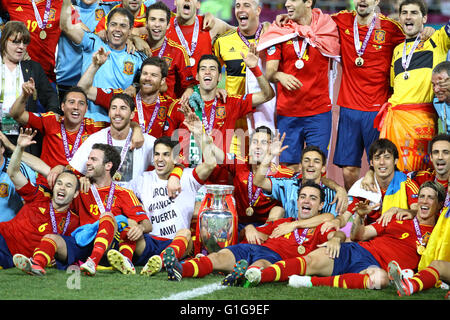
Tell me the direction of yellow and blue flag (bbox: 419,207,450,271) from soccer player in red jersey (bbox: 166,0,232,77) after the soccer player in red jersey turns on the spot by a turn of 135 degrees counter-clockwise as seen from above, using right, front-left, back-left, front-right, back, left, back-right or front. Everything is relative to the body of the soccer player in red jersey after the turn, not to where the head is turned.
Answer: right

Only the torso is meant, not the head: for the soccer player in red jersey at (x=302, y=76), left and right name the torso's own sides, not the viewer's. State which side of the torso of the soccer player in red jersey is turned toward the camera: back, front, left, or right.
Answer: front

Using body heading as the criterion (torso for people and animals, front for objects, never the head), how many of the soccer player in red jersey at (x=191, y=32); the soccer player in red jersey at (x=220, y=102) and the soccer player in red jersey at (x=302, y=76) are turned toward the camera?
3

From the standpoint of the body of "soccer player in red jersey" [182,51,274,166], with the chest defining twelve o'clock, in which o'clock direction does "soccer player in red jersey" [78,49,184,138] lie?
"soccer player in red jersey" [78,49,184,138] is roughly at 3 o'clock from "soccer player in red jersey" [182,51,274,166].

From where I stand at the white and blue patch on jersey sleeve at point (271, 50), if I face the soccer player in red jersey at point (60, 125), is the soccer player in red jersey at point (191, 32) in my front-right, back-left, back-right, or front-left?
front-right

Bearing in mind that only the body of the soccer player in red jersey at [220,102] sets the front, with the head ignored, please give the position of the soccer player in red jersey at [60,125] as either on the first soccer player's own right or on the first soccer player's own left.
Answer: on the first soccer player's own right

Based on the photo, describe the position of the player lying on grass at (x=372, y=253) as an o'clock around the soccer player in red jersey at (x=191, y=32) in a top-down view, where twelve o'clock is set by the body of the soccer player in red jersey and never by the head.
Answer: The player lying on grass is roughly at 11 o'clock from the soccer player in red jersey.

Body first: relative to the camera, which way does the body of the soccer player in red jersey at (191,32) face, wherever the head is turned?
toward the camera

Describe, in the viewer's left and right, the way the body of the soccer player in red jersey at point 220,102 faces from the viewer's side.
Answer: facing the viewer

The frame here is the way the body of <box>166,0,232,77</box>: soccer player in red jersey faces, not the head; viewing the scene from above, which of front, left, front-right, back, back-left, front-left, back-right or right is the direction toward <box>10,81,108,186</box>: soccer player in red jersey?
front-right
